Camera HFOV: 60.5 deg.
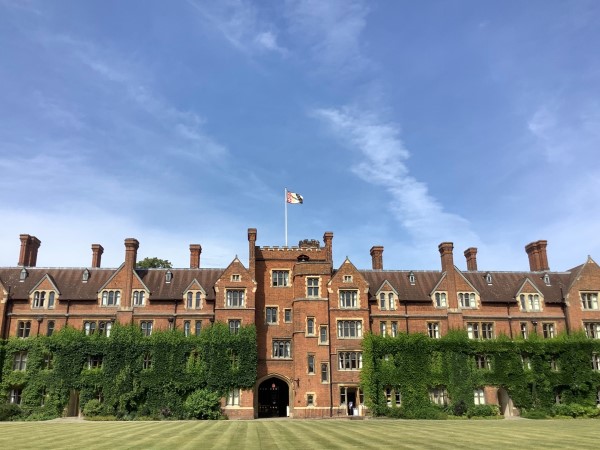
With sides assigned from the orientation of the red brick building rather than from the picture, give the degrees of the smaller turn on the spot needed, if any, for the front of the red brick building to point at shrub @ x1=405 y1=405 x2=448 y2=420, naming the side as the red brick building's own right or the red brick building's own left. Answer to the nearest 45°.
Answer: approximately 90° to the red brick building's own left

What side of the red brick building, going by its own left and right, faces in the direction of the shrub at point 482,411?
left

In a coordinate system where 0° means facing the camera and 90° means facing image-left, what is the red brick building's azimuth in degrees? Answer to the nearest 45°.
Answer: approximately 0°

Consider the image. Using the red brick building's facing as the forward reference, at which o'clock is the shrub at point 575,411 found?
The shrub is roughly at 9 o'clock from the red brick building.

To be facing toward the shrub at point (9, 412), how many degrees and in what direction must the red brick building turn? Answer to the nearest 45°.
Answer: approximately 90° to its right

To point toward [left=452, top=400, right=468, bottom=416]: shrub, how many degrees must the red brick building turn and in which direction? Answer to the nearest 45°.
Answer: approximately 90° to its left
